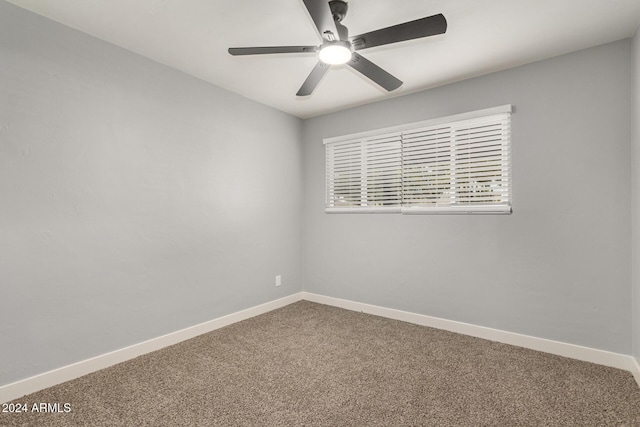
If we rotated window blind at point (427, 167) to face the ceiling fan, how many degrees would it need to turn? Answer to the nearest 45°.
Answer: approximately 45° to its left

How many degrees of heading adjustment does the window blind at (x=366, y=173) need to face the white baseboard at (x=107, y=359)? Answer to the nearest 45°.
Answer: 0° — it already faces it

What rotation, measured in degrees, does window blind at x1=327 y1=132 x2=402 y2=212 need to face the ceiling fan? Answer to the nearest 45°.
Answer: approximately 45° to its left

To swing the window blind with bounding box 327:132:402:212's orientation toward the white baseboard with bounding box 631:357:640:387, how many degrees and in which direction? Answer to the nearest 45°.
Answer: approximately 90° to its left

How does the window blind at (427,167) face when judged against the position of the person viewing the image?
facing the viewer and to the left of the viewer
